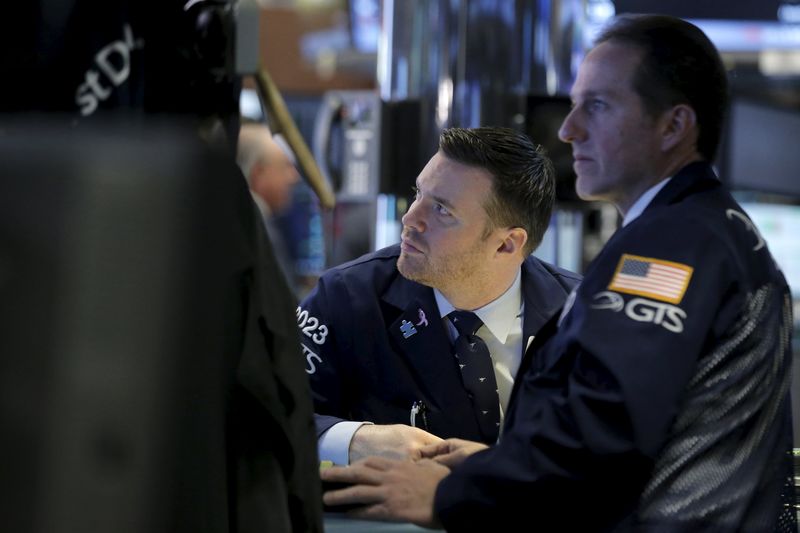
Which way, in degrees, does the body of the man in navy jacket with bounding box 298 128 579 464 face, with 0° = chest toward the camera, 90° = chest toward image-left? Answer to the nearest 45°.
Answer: approximately 0°
